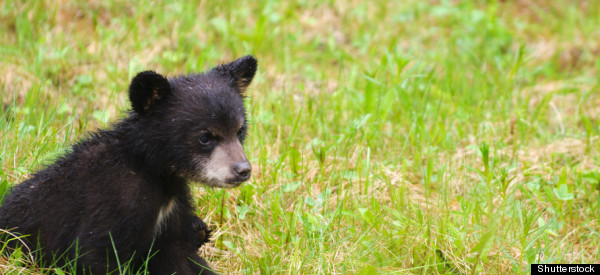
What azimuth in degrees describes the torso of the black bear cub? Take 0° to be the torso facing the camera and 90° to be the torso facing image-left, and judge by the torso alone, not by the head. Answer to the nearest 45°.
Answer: approximately 315°
